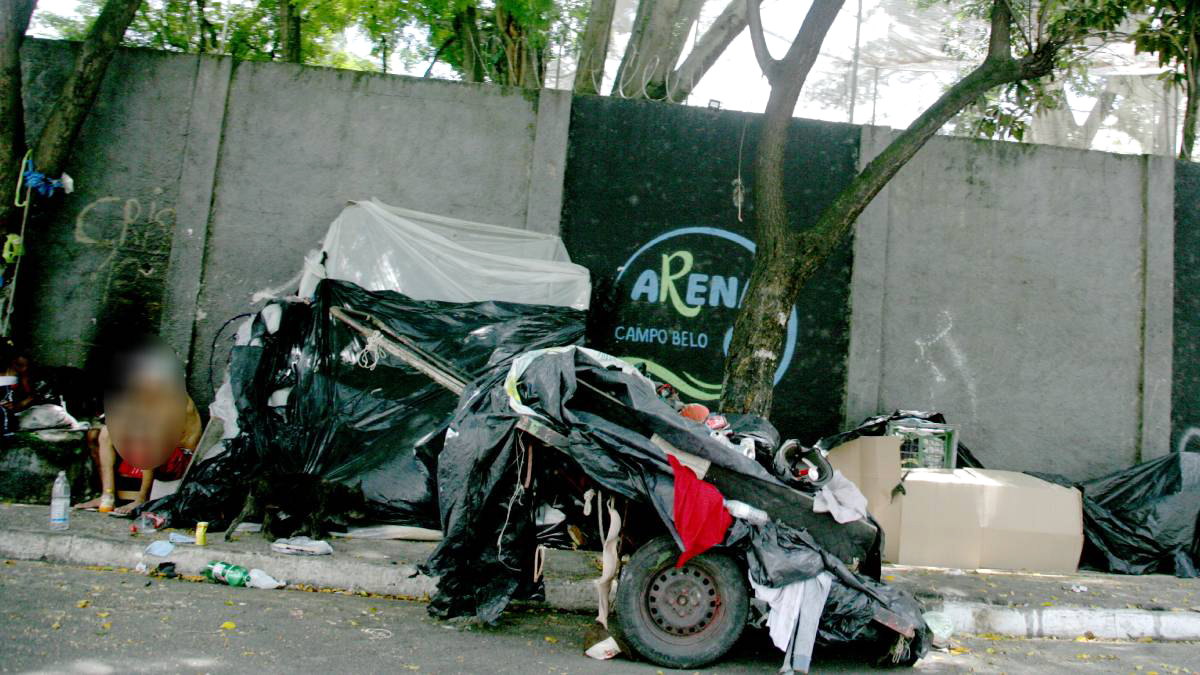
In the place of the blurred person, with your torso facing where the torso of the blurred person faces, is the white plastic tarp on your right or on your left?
on your left

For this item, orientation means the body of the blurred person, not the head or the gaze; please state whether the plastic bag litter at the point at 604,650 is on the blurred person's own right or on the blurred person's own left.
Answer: on the blurred person's own left

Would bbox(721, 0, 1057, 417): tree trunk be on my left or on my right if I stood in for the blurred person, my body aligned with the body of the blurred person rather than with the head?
on my left

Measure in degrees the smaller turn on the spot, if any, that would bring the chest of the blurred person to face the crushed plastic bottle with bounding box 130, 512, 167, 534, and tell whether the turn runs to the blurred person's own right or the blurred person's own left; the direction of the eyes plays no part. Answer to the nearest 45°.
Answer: approximately 45° to the blurred person's own left

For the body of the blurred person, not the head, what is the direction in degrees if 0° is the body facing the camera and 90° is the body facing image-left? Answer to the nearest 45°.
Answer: approximately 45°

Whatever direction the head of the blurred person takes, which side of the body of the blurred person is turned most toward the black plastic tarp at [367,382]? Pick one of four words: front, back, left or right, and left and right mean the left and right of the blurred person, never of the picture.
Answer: left

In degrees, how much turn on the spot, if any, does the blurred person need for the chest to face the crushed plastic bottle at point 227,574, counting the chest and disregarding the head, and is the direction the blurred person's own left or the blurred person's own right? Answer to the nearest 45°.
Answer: approximately 45° to the blurred person's own left

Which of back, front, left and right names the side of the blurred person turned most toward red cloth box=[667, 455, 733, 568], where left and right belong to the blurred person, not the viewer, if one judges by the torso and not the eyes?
left
